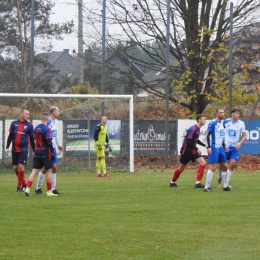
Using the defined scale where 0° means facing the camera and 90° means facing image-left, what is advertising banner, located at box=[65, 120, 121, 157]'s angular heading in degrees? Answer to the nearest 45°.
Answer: approximately 0°

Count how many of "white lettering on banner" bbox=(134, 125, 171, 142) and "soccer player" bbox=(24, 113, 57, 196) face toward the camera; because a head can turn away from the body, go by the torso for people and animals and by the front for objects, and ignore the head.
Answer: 1

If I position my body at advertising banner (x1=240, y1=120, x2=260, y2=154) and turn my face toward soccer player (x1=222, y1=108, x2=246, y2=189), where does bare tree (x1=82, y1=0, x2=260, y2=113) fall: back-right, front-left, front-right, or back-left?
back-right

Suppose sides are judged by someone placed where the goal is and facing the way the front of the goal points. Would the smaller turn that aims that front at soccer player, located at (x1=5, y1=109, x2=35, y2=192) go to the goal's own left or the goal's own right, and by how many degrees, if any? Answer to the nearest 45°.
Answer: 0° — it already faces them

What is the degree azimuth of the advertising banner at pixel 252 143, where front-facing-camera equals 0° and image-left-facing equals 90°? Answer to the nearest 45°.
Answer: approximately 0°
